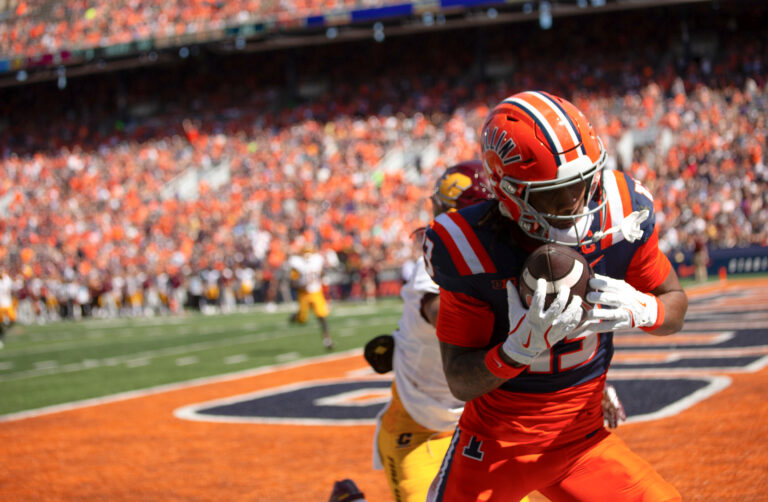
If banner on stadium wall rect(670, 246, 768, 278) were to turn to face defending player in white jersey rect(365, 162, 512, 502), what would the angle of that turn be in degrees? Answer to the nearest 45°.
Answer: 0° — it already faces them

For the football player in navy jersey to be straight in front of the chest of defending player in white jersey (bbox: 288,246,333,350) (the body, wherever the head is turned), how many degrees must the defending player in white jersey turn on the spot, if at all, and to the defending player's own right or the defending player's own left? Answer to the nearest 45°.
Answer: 0° — they already face them

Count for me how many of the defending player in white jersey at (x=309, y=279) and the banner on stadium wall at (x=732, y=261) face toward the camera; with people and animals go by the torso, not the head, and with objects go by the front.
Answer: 2

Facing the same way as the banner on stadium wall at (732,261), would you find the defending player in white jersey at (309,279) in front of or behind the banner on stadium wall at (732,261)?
in front

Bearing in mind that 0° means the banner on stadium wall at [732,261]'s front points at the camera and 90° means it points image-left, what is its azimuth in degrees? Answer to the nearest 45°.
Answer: approximately 0°

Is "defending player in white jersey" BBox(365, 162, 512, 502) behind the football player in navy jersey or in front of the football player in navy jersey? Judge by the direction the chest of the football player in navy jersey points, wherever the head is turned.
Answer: behind

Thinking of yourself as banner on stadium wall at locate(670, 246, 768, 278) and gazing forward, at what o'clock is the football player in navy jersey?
The football player in navy jersey is roughly at 12 o'clock from the banner on stadium wall.

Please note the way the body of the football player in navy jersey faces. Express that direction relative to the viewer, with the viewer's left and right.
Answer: facing the viewer and to the right of the viewer

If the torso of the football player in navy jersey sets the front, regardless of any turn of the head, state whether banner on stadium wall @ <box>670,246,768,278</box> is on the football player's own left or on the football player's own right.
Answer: on the football player's own left

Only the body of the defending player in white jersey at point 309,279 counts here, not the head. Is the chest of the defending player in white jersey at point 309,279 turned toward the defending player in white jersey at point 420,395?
yes

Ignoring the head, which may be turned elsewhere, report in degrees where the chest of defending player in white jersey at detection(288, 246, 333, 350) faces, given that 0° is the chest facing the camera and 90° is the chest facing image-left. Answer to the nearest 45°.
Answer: approximately 0°

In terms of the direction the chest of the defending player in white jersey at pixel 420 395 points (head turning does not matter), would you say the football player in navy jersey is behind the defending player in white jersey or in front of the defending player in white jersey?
in front
